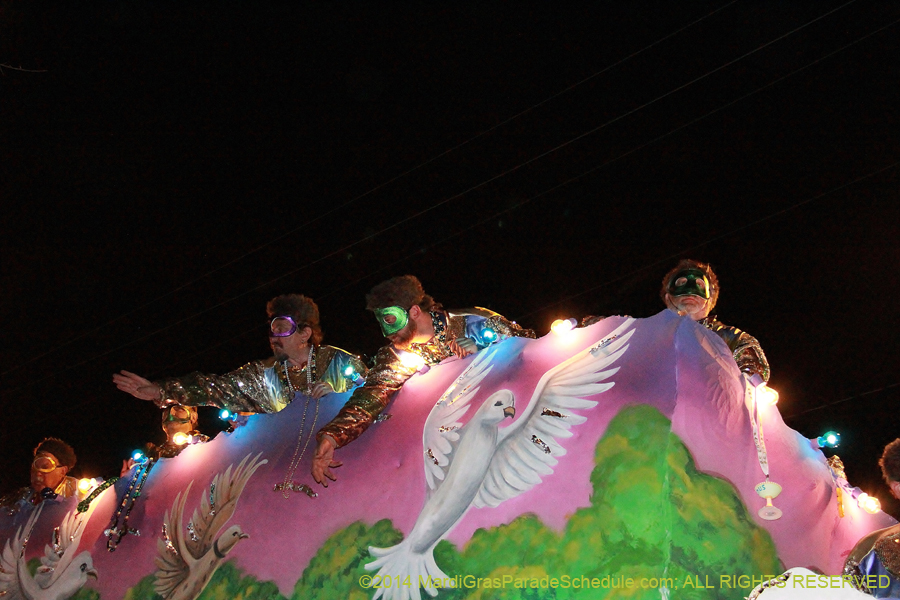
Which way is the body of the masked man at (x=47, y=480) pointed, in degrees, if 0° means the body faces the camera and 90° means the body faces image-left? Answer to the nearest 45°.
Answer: approximately 45°

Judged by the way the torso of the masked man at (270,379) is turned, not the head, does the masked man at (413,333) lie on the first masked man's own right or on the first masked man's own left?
on the first masked man's own left

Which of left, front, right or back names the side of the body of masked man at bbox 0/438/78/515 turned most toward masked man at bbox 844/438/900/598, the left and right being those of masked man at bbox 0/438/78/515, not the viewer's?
left

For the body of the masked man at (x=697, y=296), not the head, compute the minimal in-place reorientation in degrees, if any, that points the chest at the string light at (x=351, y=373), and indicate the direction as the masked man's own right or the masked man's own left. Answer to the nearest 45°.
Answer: approximately 90° to the masked man's own right

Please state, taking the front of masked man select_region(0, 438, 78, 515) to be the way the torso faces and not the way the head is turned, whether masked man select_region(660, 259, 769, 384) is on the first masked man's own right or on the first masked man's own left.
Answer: on the first masked man's own left

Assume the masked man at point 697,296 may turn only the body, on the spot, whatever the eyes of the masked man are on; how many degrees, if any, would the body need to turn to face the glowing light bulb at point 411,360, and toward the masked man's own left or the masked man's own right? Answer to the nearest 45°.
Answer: approximately 90° to the masked man's own right

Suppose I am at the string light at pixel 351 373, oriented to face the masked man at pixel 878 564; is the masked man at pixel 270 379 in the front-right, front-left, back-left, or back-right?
back-right

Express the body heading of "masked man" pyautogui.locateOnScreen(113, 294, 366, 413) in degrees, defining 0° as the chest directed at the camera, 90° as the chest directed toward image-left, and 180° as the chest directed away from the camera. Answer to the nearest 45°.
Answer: approximately 45°

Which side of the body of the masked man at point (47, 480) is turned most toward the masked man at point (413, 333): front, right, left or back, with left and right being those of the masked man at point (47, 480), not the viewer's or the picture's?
left
